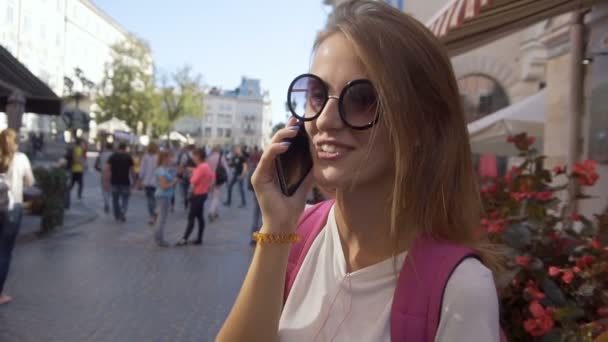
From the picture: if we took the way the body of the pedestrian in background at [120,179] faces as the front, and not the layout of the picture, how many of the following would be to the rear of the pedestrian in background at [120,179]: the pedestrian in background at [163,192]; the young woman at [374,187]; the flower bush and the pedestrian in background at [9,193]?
4

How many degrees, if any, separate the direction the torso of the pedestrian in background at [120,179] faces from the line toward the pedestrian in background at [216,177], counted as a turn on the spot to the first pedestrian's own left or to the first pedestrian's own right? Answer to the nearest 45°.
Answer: approximately 90° to the first pedestrian's own right

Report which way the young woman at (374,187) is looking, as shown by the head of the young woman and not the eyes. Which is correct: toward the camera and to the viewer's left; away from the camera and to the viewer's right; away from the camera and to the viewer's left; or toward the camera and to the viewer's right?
toward the camera and to the viewer's left

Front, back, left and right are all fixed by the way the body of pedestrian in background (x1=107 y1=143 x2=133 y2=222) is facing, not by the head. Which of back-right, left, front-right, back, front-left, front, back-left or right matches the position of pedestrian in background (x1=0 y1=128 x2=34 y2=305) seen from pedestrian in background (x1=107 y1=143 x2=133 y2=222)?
back

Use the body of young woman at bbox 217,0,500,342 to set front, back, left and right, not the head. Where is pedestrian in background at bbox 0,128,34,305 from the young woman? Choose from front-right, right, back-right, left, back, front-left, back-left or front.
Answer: right

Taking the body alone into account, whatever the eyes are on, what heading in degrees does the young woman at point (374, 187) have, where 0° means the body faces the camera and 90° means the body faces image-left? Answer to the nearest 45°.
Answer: approximately 45°

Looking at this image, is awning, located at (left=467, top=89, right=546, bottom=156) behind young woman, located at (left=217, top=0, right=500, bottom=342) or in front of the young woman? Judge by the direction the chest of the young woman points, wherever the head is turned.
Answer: behind

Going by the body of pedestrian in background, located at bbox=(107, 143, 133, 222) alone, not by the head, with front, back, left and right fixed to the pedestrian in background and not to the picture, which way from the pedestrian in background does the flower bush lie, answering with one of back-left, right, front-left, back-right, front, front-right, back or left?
back

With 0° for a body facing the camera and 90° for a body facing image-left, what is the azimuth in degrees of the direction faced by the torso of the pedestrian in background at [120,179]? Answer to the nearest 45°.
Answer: approximately 180°

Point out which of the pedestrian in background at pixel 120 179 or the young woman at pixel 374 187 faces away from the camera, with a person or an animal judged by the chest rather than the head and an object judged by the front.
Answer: the pedestrian in background

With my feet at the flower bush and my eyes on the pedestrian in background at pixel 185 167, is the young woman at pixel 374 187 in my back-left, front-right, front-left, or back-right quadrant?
back-left

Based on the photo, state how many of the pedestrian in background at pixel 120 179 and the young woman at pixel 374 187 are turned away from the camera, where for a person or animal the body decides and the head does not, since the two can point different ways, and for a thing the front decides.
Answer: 1
